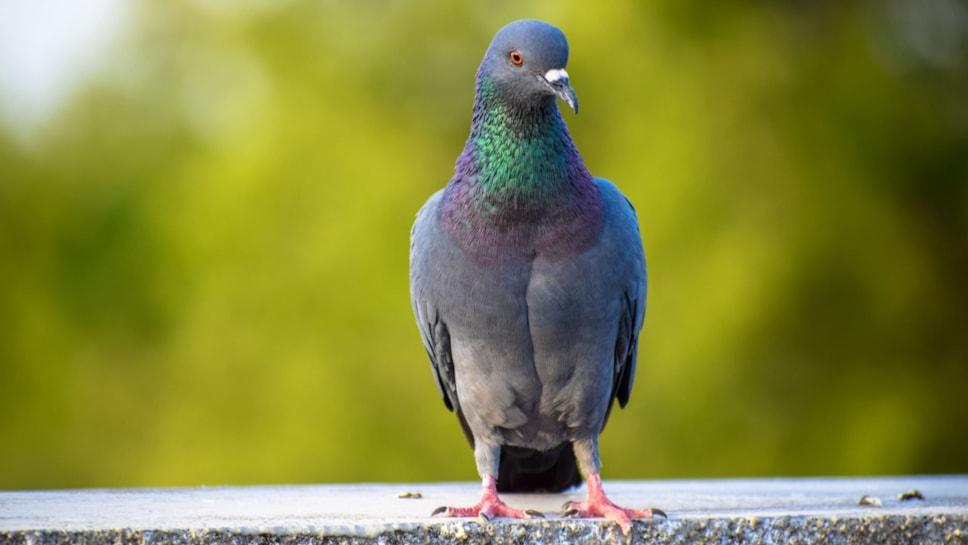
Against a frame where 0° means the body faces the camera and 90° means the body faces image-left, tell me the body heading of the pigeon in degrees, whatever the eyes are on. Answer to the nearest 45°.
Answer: approximately 0°
